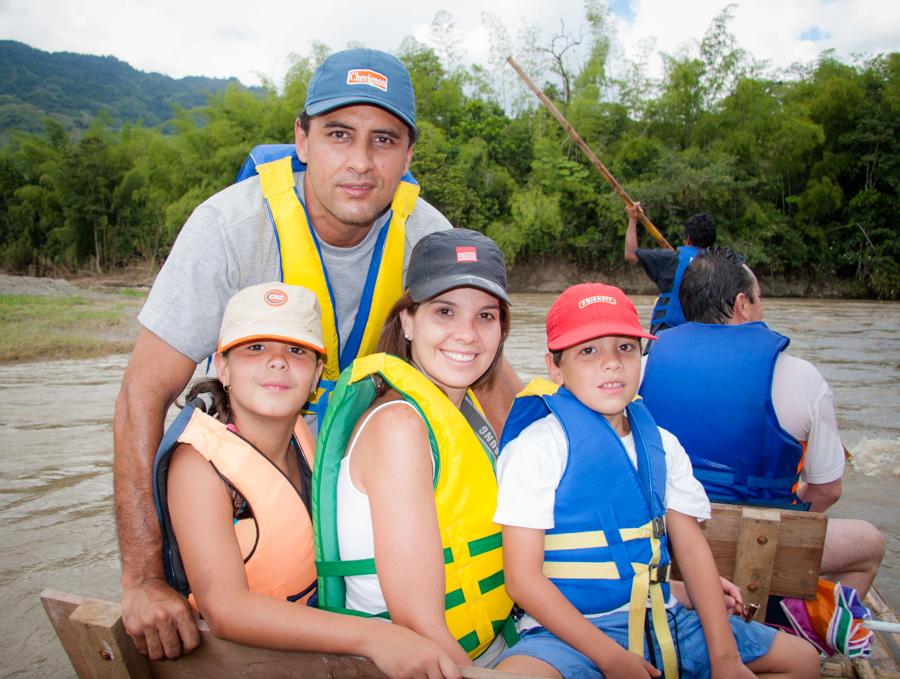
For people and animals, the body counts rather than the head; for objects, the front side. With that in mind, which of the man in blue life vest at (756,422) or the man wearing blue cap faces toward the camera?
the man wearing blue cap

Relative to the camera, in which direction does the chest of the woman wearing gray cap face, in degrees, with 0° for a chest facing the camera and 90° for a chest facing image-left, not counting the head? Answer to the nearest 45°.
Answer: approximately 315°

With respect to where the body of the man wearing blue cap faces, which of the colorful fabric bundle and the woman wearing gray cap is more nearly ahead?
the woman wearing gray cap

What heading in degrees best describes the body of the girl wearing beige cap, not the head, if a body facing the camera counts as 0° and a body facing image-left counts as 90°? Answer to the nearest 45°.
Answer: approximately 315°

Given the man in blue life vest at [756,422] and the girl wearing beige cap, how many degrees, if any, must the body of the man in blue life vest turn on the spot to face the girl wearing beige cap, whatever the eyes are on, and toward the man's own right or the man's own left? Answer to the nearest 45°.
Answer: approximately 180°

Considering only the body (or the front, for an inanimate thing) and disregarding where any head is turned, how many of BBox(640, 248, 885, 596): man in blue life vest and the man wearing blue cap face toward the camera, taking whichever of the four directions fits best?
1

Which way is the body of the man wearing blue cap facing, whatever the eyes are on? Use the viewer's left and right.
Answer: facing the viewer

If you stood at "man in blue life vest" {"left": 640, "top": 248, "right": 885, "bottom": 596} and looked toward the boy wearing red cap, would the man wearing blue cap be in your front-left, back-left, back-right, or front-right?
front-right

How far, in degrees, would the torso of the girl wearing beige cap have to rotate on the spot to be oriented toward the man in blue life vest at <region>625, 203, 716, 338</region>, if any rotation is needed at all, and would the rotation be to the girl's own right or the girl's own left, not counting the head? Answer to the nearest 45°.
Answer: approximately 90° to the girl's own left

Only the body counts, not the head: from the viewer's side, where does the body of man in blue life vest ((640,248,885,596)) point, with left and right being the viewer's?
facing away from the viewer and to the right of the viewer
